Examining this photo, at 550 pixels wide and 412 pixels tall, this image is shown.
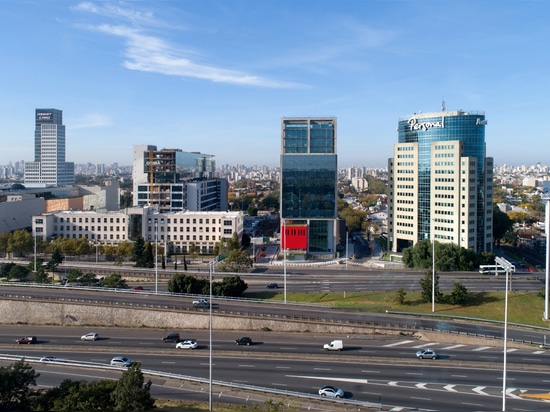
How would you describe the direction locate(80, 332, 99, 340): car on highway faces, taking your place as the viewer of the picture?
facing to the left of the viewer

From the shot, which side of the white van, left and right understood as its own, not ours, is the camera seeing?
left

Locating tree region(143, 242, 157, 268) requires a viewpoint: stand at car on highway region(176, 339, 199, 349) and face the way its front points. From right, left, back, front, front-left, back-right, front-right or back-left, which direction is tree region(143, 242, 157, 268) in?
right

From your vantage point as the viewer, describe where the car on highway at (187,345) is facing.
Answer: facing to the left of the viewer

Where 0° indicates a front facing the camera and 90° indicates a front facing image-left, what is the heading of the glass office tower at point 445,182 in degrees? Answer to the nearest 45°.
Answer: approximately 0°

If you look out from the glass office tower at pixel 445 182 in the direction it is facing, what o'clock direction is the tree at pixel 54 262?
The tree is roughly at 2 o'clock from the glass office tower.

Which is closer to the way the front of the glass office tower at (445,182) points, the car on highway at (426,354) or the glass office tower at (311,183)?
the car on highway

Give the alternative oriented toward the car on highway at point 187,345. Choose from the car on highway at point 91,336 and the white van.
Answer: the white van
